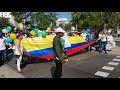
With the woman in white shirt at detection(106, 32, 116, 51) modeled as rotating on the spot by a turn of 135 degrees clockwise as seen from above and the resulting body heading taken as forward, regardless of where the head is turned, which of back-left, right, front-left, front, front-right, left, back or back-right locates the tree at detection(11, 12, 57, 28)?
front-left

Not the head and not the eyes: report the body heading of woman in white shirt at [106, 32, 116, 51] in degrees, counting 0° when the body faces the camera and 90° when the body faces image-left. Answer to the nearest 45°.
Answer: approximately 45°

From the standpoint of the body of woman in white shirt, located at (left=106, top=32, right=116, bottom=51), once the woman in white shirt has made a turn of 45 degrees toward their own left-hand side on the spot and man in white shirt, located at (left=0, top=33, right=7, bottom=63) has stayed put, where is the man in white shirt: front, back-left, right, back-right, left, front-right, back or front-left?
front-right
